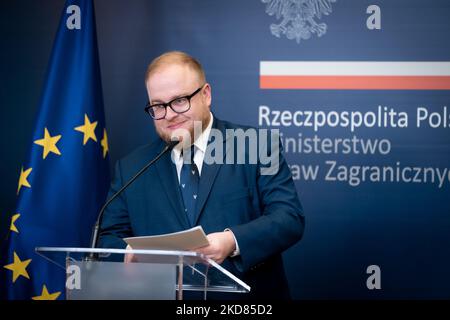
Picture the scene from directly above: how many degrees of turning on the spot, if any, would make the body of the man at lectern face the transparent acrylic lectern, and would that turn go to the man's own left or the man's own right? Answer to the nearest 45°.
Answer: approximately 45° to the man's own left

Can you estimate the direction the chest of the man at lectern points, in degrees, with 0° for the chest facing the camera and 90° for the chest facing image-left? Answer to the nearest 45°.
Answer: approximately 45°
